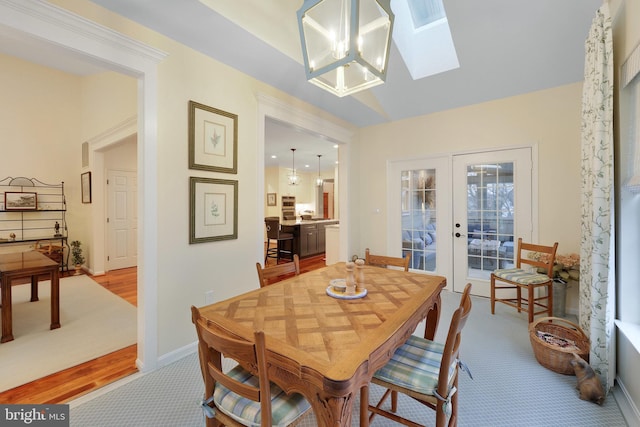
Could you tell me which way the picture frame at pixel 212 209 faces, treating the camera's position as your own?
facing the viewer and to the right of the viewer

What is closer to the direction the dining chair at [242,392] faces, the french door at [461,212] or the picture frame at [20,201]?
the french door

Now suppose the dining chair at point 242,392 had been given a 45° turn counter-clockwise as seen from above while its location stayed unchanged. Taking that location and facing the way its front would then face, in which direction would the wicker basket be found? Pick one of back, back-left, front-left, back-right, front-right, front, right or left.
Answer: right

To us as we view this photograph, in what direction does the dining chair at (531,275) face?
facing the viewer and to the left of the viewer

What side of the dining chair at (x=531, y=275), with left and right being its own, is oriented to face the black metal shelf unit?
front

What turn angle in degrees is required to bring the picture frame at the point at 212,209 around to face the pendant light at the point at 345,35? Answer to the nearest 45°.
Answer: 0° — it already faces it

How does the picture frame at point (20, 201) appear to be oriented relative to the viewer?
toward the camera

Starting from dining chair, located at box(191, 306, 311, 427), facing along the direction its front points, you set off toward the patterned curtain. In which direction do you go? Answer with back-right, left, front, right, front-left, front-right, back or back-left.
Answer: front-right

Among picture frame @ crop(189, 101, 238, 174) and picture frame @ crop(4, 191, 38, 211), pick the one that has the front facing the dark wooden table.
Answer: picture frame @ crop(4, 191, 38, 211)

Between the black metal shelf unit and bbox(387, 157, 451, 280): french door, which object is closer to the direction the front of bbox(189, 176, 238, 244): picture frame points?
the french door

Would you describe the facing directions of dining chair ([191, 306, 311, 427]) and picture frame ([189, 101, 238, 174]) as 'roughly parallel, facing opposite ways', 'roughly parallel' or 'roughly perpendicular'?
roughly perpendicular

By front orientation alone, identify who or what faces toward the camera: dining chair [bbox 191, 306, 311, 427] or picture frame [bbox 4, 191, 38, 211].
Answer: the picture frame

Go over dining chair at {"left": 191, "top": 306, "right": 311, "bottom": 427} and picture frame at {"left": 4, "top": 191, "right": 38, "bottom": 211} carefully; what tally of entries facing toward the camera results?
1

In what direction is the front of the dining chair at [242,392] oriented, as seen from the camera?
facing away from the viewer and to the right of the viewer
